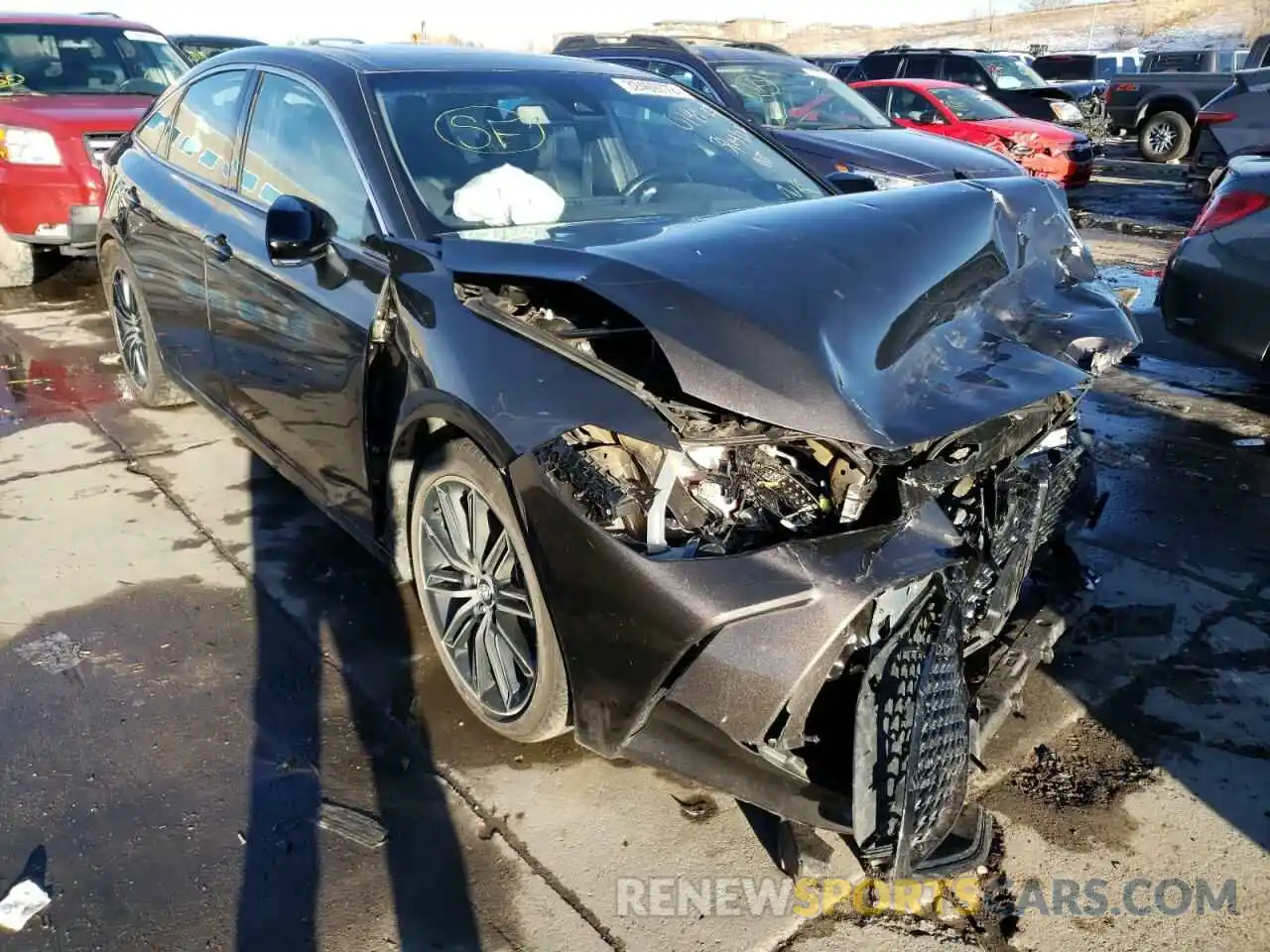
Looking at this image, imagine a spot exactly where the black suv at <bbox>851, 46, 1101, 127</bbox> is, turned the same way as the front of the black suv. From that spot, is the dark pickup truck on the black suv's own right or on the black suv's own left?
on the black suv's own left

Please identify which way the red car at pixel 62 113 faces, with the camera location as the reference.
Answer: facing the viewer and to the right of the viewer

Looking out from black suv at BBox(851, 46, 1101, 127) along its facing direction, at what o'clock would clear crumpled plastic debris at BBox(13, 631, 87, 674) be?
The clear crumpled plastic debris is roughly at 2 o'clock from the black suv.

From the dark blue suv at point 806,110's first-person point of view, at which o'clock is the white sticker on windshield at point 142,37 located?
The white sticker on windshield is roughly at 4 o'clock from the dark blue suv.

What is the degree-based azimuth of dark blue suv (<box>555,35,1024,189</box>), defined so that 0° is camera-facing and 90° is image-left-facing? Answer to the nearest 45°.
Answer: approximately 315°

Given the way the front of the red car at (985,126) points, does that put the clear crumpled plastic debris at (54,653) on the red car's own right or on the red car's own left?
on the red car's own right
